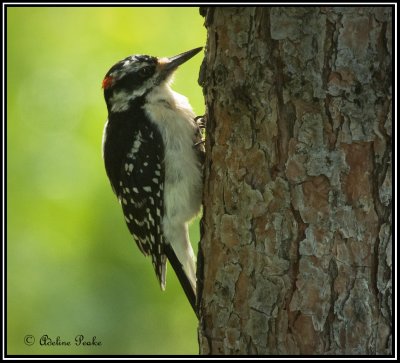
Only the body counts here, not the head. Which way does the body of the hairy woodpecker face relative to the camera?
to the viewer's right
